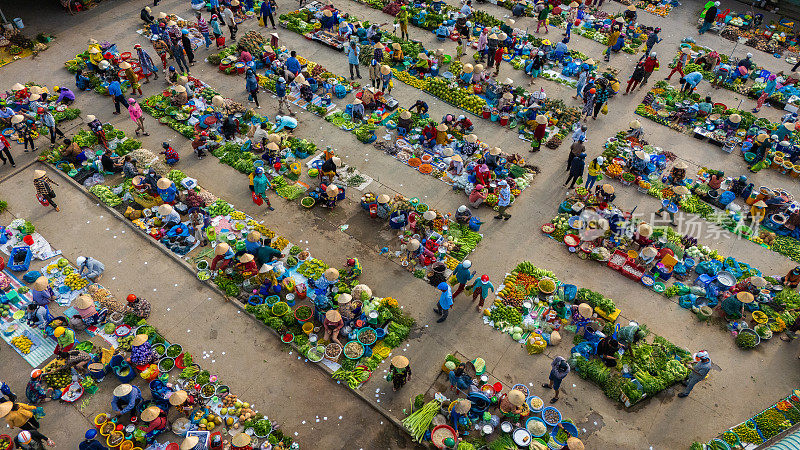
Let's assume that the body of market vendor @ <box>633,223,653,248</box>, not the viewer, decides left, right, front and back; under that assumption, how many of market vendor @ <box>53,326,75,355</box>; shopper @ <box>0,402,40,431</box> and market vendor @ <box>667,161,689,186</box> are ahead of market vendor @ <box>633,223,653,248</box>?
2

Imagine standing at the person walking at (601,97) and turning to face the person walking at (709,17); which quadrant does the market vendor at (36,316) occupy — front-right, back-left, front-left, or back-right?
back-left

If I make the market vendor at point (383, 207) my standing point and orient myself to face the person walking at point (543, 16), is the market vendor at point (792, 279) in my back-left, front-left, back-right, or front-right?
front-right

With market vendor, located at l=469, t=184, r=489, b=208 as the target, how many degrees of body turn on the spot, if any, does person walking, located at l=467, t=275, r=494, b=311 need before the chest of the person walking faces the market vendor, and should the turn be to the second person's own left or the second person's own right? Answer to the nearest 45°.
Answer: approximately 135° to the second person's own left

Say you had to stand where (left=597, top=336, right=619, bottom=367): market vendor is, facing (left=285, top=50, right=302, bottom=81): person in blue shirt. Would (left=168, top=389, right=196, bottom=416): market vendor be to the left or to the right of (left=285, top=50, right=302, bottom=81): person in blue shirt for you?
left

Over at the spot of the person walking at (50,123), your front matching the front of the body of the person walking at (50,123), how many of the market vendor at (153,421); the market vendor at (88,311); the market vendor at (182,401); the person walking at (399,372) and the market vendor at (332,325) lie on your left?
5
